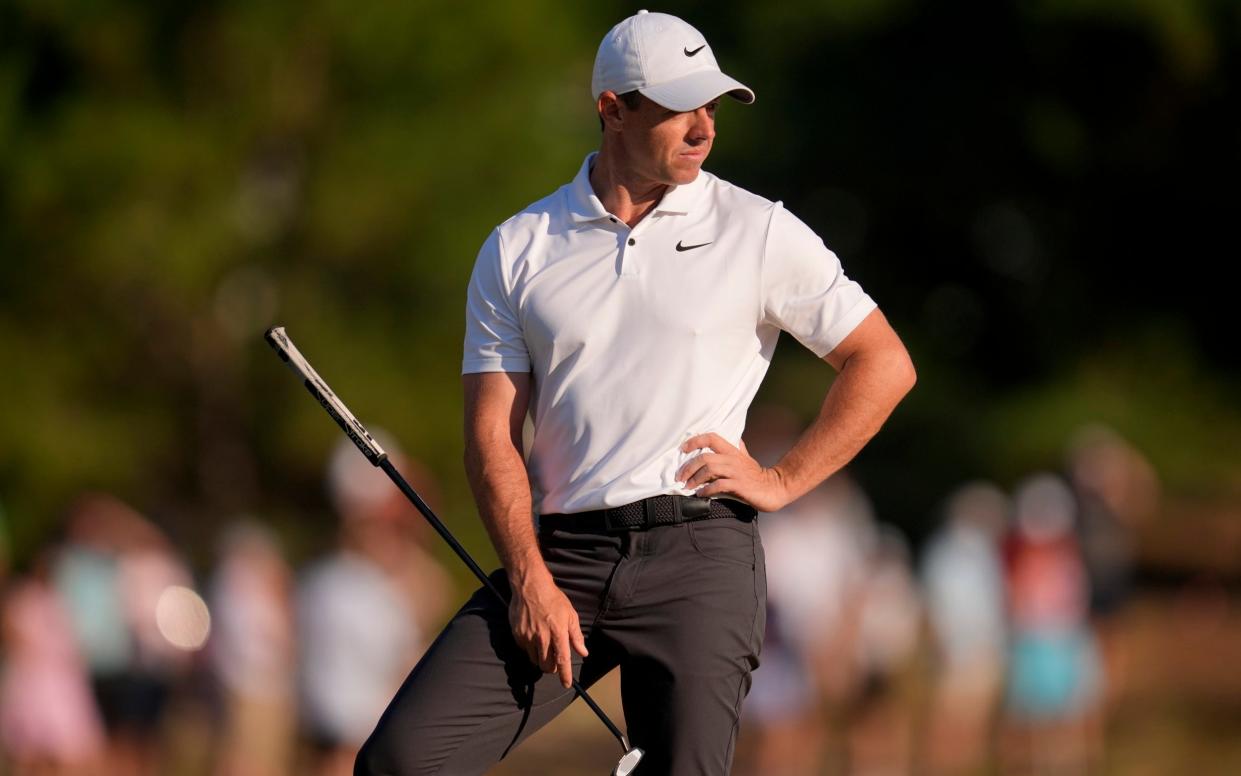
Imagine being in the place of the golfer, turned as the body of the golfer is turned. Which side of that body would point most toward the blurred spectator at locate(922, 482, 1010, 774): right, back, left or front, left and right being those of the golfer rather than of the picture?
back

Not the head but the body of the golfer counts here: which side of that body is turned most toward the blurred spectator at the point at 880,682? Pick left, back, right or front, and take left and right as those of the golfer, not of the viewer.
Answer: back

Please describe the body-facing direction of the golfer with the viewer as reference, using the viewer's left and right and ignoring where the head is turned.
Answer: facing the viewer

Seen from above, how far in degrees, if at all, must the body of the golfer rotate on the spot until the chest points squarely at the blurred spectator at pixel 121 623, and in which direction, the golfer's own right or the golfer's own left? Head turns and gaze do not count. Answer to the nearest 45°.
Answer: approximately 135° to the golfer's own right

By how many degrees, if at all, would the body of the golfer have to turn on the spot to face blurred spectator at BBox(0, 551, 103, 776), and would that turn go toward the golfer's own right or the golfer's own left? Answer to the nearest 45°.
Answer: approximately 135° to the golfer's own right

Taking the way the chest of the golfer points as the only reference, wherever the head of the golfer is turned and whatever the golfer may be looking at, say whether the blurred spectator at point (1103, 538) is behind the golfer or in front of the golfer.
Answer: behind

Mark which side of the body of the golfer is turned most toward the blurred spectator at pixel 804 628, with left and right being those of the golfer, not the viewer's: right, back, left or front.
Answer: back
